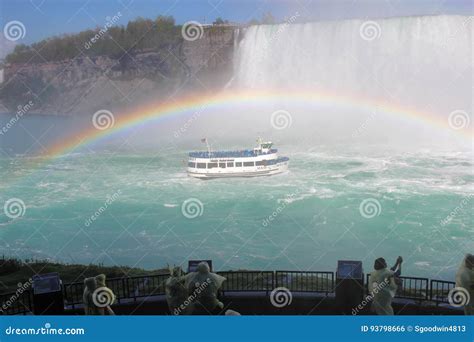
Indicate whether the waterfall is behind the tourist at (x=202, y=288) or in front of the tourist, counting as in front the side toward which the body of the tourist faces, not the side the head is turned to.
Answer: in front

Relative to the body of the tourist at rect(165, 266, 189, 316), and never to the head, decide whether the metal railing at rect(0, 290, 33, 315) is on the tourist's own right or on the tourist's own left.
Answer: on the tourist's own left

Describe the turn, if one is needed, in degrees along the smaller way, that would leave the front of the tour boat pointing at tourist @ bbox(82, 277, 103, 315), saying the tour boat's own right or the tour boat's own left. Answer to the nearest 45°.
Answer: approximately 90° to the tour boat's own right

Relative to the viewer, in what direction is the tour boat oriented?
to the viewer's right

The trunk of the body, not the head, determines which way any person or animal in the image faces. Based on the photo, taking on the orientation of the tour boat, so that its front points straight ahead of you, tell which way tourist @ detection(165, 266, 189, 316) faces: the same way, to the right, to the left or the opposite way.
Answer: to the left

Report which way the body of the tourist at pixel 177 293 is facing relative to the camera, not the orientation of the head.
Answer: away from the camera

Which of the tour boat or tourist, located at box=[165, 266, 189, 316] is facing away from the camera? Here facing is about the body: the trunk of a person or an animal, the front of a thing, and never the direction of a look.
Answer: the tourist

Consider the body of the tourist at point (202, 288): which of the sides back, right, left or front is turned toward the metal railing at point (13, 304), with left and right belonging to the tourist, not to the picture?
left

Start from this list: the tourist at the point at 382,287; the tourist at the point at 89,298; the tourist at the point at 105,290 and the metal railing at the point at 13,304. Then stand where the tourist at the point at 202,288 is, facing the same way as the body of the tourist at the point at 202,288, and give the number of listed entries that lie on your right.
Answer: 1

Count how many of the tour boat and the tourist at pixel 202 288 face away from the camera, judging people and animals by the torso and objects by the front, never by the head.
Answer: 1

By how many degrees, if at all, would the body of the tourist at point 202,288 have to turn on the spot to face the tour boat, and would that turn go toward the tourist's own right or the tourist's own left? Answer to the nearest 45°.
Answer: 0° — they already face it

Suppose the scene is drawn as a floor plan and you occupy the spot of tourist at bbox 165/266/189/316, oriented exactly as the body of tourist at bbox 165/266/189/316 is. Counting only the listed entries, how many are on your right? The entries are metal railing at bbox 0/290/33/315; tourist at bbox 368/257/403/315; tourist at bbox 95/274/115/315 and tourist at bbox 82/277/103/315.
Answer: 1

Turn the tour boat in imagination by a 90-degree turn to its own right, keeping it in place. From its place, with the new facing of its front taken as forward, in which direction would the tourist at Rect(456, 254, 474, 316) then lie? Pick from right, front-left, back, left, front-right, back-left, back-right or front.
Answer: front

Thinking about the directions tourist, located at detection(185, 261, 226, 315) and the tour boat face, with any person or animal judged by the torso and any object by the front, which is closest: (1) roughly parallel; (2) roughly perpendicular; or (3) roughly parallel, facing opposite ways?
roughly perpendicular

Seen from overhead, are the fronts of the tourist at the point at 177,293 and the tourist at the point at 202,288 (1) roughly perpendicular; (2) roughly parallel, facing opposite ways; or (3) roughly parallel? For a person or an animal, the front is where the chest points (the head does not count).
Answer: roughly parallel

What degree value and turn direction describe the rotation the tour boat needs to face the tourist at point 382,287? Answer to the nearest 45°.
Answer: approximately 90° to its right

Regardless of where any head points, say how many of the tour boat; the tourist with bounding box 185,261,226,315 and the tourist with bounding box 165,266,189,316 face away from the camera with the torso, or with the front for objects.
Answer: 2

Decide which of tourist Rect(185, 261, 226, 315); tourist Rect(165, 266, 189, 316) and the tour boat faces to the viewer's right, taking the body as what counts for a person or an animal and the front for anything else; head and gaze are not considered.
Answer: the tour boat

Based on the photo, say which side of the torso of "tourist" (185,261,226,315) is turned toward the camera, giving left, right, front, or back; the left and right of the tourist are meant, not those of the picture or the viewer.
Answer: back
